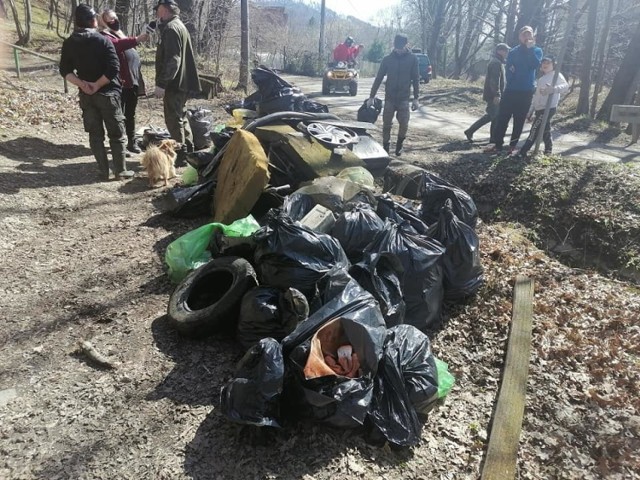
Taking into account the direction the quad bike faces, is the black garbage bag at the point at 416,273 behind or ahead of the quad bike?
ahead

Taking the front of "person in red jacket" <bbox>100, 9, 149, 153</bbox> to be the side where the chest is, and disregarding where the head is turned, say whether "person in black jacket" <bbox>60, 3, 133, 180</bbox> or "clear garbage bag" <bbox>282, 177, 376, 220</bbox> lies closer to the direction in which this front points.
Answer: the clear garbage bag

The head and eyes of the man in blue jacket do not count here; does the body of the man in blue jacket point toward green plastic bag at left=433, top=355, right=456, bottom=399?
yes

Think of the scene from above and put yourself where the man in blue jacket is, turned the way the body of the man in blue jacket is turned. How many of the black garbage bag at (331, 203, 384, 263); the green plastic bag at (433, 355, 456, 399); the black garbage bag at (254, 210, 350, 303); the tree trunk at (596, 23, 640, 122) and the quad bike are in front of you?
3

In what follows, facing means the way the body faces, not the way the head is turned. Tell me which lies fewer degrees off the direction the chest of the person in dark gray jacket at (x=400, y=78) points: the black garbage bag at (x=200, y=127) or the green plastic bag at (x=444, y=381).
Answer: the green plastic bag

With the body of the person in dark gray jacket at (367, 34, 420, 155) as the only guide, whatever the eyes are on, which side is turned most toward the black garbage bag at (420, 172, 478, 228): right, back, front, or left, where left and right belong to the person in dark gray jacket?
front

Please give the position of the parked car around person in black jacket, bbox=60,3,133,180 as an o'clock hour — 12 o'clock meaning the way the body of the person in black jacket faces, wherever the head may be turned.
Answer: The parked car is roughly at 12 o'clock from the person in black jacket.

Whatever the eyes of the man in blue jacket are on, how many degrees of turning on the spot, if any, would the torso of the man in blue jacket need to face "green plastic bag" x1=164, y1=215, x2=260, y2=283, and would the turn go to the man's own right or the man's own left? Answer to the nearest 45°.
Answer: approximately 45° to the man's own right

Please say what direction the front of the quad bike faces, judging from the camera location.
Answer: facing the viewer

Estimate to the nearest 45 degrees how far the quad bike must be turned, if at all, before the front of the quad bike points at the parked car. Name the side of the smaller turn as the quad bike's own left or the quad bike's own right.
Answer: approximately 135° to the quad bike's own left
